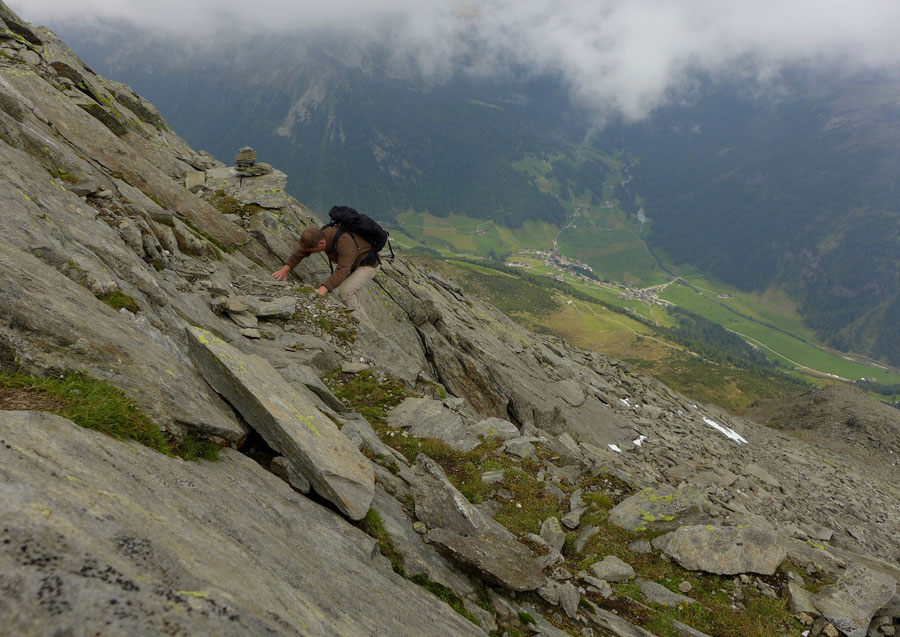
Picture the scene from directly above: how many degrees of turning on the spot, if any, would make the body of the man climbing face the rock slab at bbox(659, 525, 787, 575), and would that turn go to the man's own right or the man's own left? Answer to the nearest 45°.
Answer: approximately 135° to the man's own left

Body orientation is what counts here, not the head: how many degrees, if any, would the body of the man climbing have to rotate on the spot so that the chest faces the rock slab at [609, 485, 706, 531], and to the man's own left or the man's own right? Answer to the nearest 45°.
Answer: approximately 135° to the man's own left

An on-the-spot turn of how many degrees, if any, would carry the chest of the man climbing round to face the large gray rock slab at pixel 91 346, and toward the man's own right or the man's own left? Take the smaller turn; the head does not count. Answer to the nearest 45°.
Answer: approximately 90° to the man's own left

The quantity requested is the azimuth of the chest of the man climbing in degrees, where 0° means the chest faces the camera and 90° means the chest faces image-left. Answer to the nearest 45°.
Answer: approximately 90°

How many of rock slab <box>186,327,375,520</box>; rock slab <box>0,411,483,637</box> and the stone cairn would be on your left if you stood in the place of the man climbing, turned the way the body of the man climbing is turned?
2

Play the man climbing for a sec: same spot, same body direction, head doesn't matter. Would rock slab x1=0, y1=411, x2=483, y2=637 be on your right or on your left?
on your left

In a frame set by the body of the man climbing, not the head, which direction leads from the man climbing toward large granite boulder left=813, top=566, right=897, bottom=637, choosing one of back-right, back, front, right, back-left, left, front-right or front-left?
back-left

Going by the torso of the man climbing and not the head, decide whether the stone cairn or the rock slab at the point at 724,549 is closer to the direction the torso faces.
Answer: the stone cairn

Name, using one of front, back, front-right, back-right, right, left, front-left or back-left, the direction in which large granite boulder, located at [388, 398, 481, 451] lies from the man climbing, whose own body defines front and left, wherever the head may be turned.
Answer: back-left

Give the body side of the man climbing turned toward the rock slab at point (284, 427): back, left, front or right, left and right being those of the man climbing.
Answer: left
